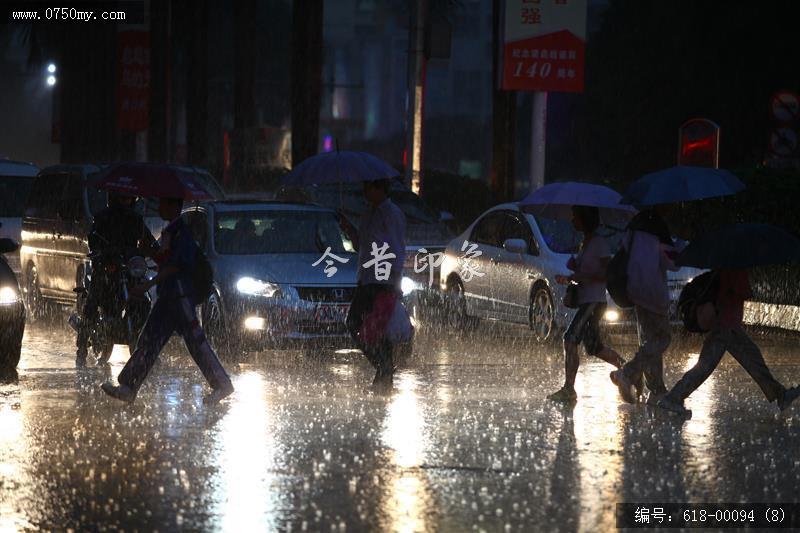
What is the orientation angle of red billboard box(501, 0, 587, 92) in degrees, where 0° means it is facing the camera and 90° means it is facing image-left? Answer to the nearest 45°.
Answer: approximately 0°

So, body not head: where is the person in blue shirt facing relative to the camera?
to the viewer's left

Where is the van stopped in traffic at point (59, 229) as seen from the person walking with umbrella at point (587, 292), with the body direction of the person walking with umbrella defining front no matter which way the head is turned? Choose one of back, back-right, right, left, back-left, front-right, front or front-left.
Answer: front-right

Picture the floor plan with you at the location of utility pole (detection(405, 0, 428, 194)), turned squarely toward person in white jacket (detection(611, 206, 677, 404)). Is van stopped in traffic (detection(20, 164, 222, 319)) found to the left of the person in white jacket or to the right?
right

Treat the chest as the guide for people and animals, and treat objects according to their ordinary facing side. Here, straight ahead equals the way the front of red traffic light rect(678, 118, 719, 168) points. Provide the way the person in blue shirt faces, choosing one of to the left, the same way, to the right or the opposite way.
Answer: to the right

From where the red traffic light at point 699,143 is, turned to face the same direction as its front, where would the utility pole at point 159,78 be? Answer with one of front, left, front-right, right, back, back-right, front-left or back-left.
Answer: back-right

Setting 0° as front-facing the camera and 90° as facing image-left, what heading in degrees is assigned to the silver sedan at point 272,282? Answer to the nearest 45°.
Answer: approximately 315°

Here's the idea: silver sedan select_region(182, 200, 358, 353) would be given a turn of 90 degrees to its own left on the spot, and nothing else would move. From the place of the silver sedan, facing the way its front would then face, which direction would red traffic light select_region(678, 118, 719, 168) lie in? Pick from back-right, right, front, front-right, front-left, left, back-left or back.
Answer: front

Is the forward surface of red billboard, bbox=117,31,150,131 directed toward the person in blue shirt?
yes
